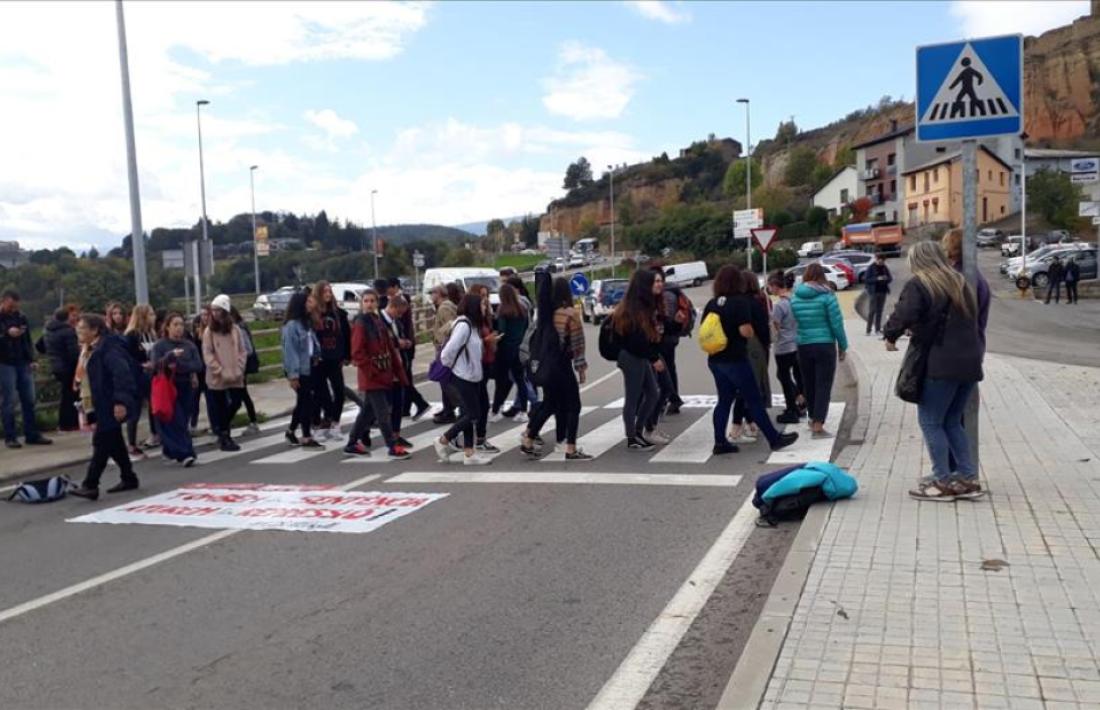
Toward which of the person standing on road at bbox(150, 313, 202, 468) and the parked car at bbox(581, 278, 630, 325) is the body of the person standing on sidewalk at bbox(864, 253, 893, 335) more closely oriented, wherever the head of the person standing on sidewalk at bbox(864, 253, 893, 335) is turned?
the person standing on road

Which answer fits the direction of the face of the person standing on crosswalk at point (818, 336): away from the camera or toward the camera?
away from the camera

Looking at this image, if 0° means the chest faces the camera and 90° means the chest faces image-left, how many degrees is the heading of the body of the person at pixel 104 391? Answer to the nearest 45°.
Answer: approximately 90°

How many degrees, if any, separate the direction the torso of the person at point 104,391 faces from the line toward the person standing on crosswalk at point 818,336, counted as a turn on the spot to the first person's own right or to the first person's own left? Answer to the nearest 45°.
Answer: approximately 180°
